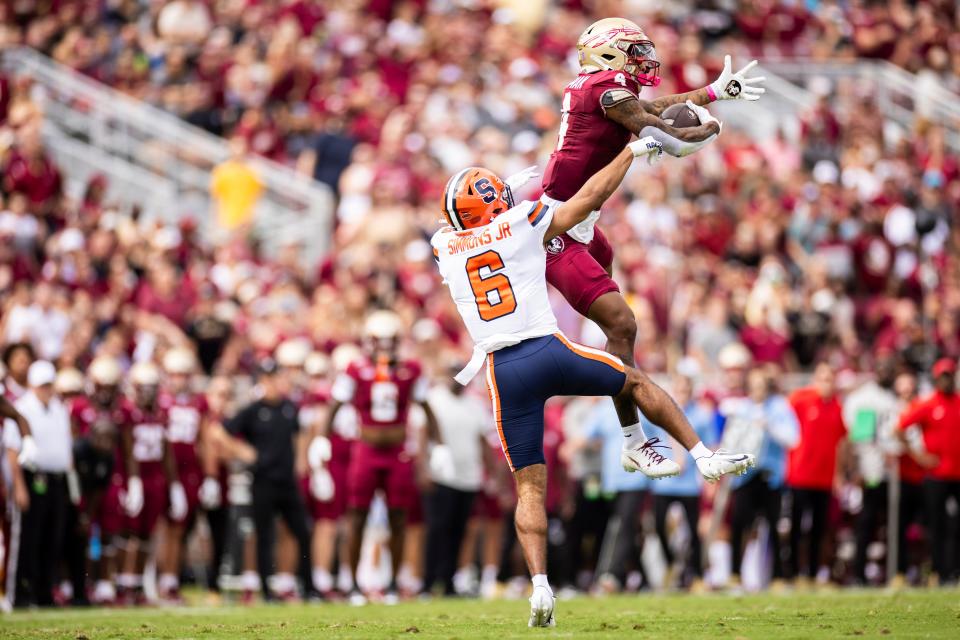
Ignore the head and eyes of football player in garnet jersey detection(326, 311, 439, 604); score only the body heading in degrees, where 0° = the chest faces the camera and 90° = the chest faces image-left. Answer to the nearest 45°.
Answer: approximately 0°

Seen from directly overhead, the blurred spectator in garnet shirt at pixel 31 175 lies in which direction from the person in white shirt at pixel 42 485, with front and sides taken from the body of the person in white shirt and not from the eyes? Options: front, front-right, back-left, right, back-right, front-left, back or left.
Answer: back

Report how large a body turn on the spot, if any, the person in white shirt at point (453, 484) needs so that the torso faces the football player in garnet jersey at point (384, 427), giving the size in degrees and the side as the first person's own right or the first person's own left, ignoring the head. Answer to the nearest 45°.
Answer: approximately 45° to the first person's own right

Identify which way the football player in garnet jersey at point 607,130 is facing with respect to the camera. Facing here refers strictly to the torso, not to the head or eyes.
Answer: to the viewer's right
